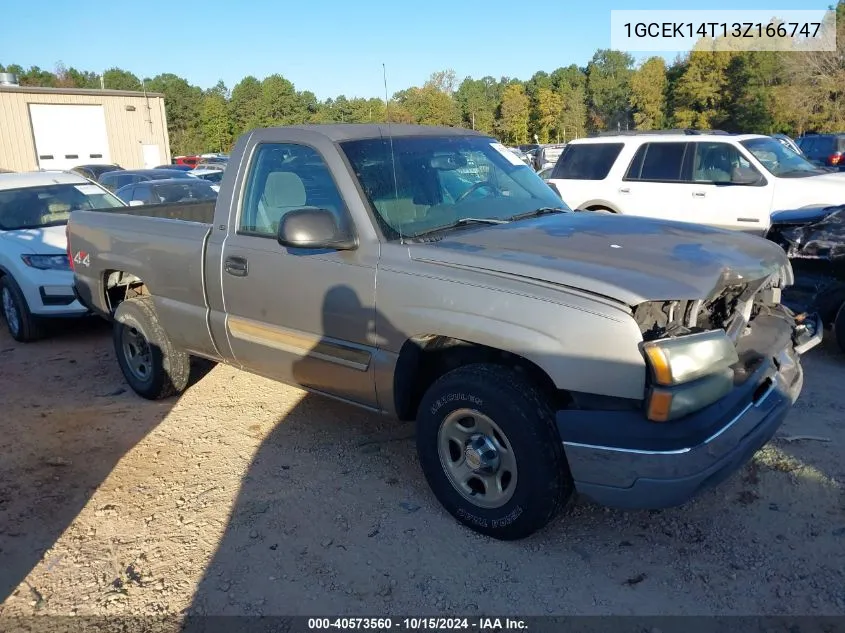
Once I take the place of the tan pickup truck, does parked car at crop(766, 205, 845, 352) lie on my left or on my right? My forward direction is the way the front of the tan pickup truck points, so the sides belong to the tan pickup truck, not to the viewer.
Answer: on my left

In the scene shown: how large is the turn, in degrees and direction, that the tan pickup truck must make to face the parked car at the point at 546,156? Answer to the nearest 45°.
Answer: approximately 135° to its left

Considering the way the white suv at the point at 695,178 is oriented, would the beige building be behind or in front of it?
behind

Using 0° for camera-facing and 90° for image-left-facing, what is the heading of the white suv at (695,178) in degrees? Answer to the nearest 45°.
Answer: approximately 315°

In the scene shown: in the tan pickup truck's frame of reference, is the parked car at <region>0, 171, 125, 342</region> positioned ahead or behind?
behind

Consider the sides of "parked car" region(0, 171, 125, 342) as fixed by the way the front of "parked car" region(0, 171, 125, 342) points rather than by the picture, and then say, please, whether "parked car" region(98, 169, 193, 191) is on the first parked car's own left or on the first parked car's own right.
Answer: on the first parked car's own left

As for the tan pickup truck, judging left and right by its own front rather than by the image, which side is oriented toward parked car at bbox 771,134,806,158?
left
